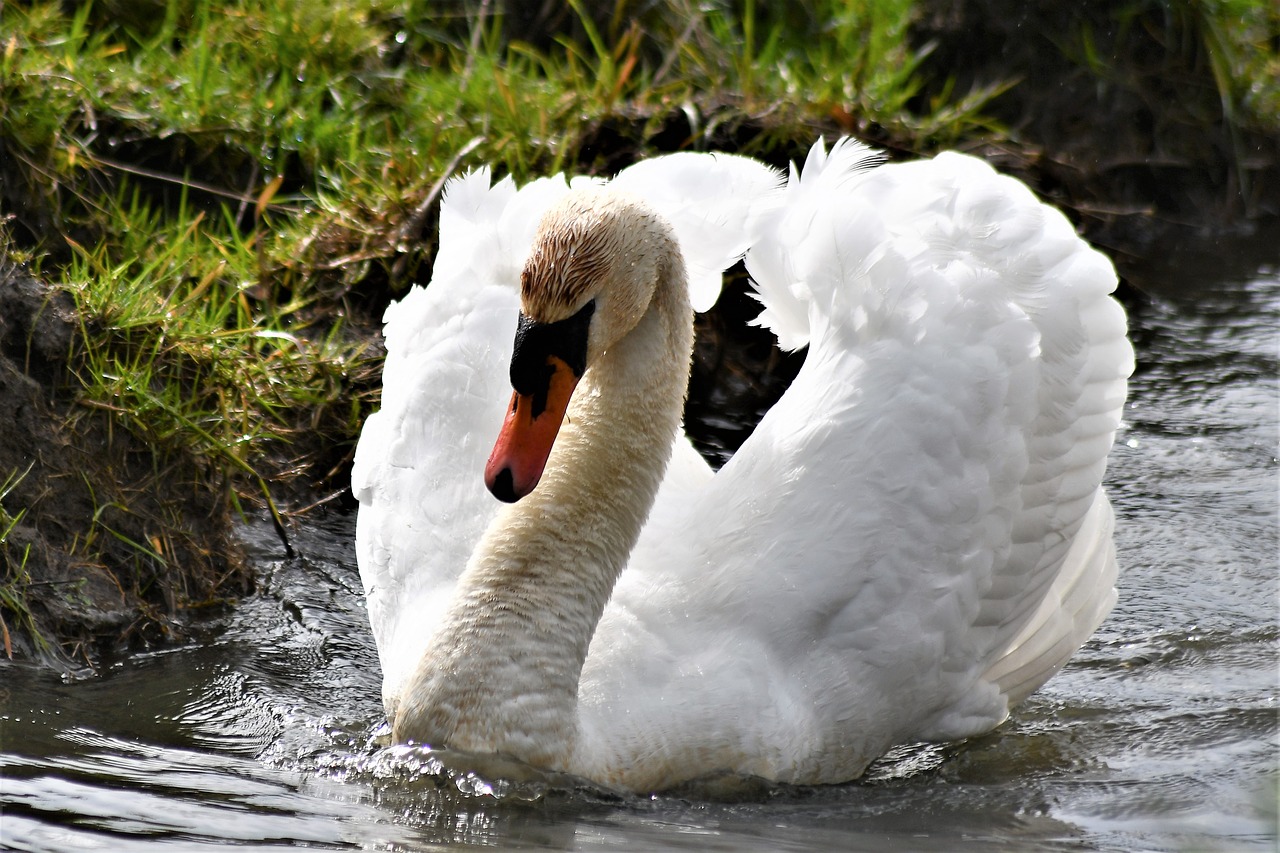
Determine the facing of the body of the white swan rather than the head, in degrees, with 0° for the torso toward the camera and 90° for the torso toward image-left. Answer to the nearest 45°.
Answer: approximately 45°
